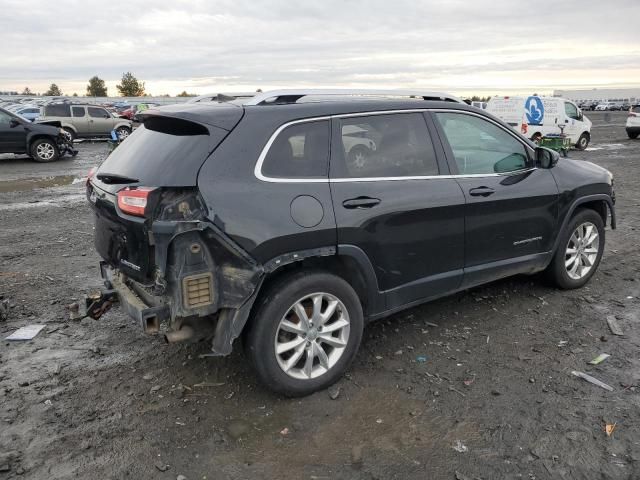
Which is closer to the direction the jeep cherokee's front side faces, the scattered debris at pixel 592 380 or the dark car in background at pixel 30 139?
the scattered debris

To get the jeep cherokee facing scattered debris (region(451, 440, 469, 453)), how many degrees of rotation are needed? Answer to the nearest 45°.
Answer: approximately 90° to its right

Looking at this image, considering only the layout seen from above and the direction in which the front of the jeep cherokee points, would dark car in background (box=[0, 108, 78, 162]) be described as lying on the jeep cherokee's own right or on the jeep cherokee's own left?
on the jeep cherokee's own left

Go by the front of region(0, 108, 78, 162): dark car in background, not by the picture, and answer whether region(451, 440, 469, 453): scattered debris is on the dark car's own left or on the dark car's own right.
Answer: on the dark car's own right

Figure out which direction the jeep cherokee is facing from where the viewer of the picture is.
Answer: facing away from the viewer and to the right of the viewer

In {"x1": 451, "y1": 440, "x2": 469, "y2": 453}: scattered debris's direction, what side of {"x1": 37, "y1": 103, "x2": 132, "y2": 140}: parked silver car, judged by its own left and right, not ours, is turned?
right

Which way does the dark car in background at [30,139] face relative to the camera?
to the viewer's right

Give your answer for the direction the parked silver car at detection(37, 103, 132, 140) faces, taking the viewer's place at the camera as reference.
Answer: facing to the right of the viewer
